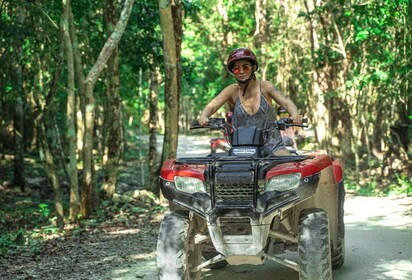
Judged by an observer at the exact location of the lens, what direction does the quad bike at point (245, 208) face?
facing the viewer

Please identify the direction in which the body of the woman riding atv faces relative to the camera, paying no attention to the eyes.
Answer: toward the camera
